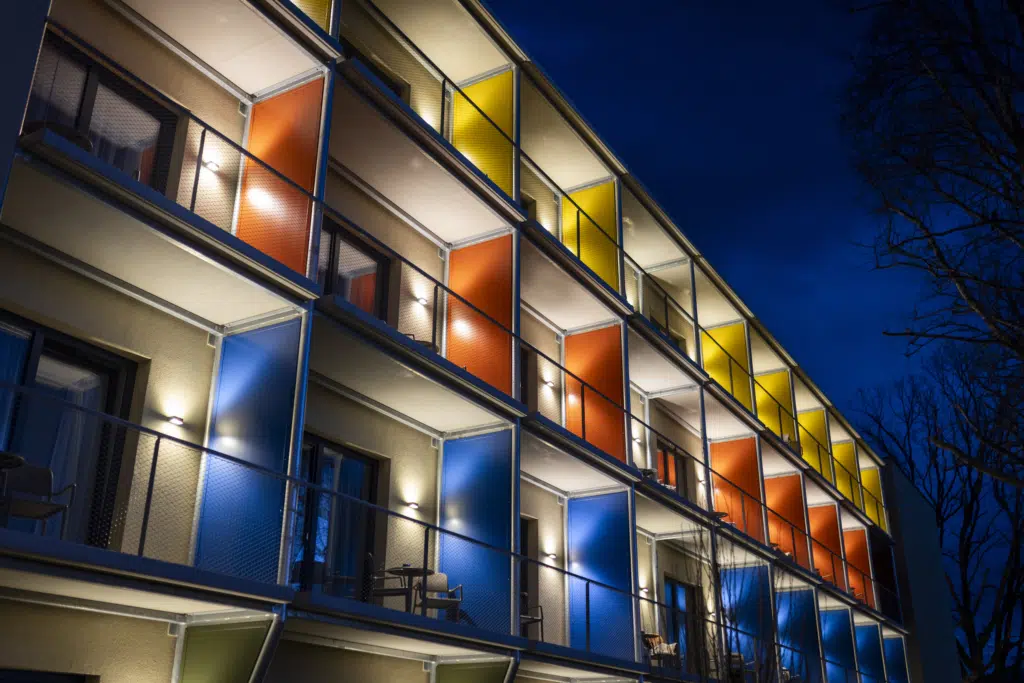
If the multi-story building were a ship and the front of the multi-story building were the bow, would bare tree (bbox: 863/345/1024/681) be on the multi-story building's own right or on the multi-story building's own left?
on the multi-story building's own left
